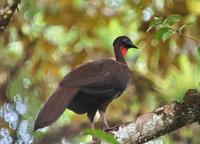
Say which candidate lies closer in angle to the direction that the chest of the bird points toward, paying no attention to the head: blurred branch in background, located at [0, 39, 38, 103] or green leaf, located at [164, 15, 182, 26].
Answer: the green leaf

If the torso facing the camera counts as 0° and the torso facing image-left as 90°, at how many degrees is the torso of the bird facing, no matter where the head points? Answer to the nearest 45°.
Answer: approximately 270°
